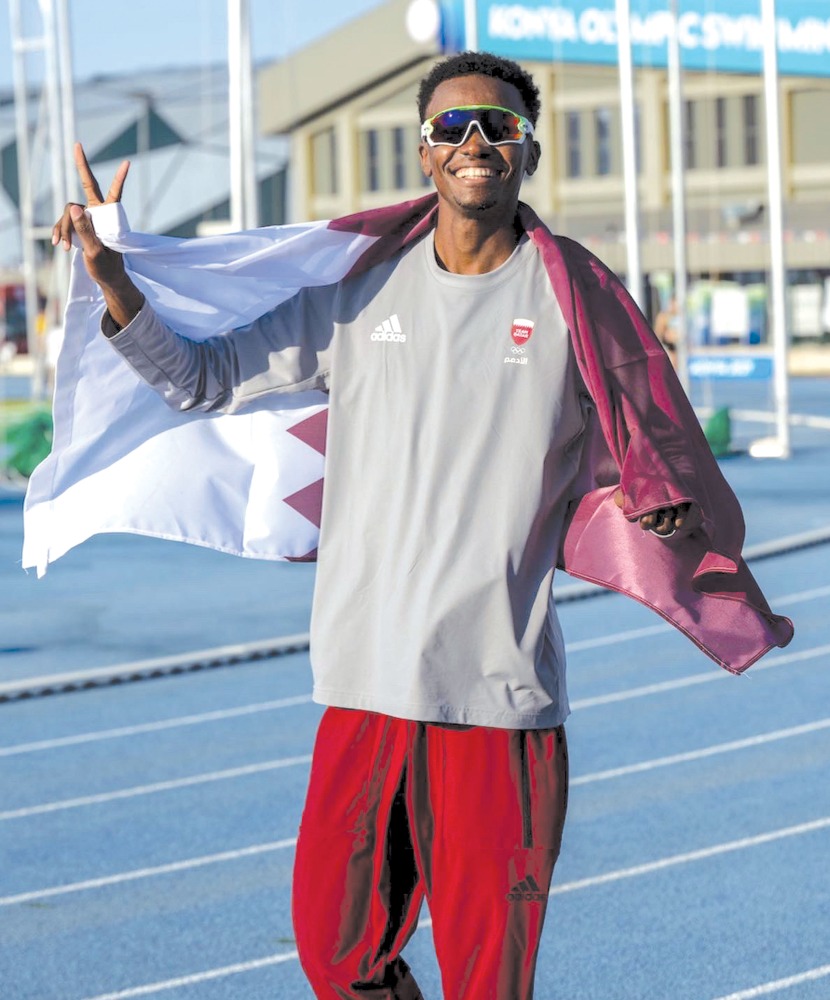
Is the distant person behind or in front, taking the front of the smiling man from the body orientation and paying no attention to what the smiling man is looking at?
behind

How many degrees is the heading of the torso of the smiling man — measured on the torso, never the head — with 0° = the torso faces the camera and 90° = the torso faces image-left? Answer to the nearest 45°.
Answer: approximately 0°

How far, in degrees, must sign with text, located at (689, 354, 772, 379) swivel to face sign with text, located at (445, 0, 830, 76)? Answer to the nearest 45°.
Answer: approximately 180°

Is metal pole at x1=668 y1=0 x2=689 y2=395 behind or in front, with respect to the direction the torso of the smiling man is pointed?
behind

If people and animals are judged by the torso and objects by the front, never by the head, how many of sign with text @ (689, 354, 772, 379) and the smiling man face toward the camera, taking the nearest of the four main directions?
2

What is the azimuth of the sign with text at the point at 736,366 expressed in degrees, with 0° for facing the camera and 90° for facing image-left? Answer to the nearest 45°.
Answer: approximately 0°

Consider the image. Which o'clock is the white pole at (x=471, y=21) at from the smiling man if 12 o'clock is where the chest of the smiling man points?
The white pole is roughly at 6 o'clock from the smiling man.
